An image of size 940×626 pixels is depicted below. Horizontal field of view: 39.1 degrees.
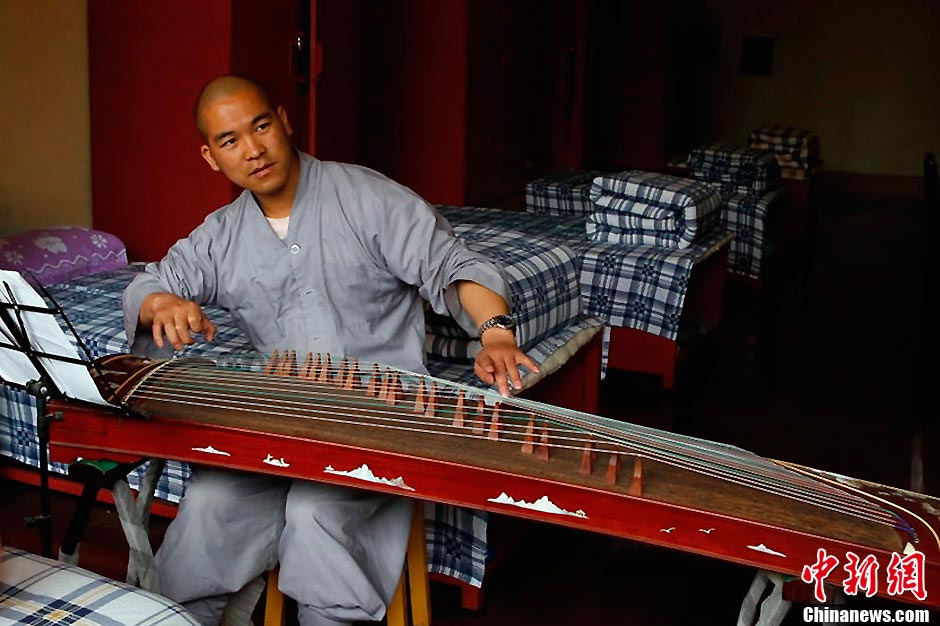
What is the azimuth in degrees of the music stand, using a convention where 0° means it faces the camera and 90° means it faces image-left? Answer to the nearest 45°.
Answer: approximately 225°

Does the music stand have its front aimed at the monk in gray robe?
yes

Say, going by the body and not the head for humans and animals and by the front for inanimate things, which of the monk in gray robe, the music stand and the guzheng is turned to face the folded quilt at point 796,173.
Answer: the music stand

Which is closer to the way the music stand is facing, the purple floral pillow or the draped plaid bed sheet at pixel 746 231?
the draped plaid bed sheet

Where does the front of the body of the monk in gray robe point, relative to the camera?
toward the camera

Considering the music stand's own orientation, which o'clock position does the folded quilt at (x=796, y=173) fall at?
The folded quilt is roughly at 12 o'clock from the music stand.

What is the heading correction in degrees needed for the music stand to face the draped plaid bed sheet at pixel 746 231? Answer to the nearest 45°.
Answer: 0° — it already faces it

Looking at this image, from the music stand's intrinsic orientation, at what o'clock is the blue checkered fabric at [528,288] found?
The blue checkered fabric is roughly at 12 o'clock from the music stand.

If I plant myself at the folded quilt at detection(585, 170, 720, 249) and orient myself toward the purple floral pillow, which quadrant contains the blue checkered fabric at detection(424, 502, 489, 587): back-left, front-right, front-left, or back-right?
front-left

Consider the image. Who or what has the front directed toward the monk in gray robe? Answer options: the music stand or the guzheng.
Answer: the music stand

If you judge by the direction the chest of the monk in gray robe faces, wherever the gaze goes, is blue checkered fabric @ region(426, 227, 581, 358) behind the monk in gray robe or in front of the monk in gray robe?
behind

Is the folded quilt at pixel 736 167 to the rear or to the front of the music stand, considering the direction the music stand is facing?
to the front

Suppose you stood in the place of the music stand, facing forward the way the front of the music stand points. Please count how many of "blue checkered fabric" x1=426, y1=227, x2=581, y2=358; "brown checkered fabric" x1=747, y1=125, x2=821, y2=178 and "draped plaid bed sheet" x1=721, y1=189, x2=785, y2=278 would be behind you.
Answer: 0

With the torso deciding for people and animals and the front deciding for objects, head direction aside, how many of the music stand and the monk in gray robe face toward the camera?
1
